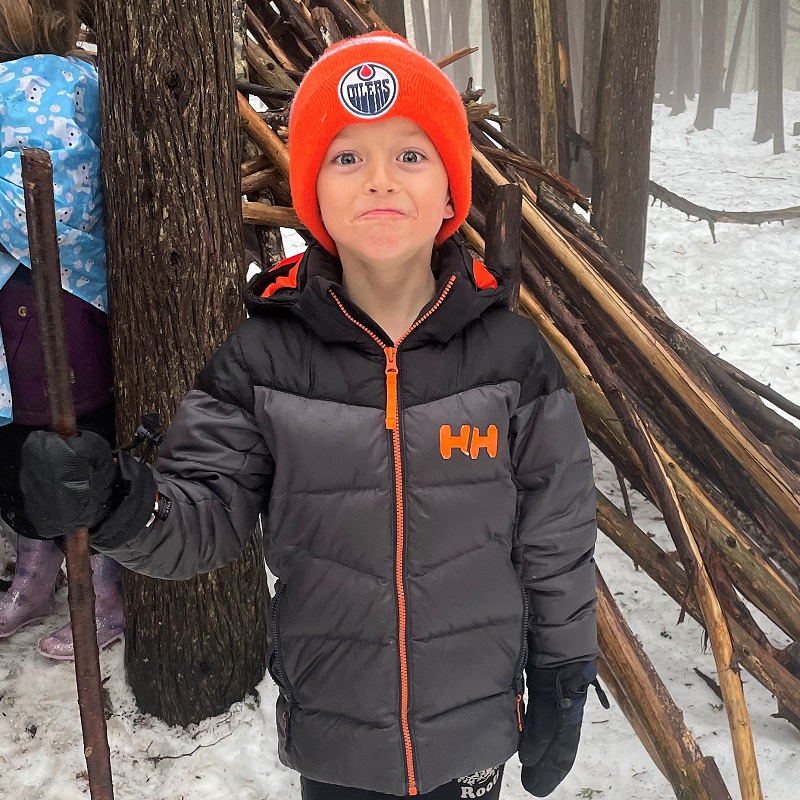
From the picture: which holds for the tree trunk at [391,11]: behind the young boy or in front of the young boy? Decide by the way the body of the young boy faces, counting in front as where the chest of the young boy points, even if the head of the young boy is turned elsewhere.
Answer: behind

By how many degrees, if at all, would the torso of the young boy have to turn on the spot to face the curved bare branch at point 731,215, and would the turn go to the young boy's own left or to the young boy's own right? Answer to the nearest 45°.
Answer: approximately 135° to the young boy's own left

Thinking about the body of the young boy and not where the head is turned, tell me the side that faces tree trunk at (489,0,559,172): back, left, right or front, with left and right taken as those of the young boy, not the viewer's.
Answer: back

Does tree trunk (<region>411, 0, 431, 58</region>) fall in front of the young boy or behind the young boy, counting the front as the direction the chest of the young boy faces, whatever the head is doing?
behind

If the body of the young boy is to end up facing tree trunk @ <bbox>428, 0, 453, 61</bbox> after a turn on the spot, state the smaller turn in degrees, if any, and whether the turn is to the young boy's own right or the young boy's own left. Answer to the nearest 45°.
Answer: approximately 180°

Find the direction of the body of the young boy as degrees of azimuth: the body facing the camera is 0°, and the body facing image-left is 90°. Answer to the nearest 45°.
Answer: approximately 0°

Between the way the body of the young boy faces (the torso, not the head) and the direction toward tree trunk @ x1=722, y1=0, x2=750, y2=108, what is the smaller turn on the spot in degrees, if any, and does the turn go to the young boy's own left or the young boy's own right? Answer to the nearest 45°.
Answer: approximately 135° to the young boy's own left
